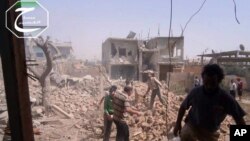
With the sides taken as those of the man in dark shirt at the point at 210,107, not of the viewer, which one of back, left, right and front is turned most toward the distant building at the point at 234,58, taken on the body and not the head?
back

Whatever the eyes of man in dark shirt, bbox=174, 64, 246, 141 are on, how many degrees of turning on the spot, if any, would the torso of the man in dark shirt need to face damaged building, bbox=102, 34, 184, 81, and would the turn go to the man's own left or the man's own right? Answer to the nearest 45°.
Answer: approximately 180°

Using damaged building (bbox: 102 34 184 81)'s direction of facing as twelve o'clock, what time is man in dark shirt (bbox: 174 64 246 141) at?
The man in dark shirt is roughly at 12 o'clock from the damaged building.

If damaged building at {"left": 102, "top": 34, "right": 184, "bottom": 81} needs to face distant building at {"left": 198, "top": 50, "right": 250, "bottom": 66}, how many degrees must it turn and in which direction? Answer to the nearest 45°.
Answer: approximately 45° to its left

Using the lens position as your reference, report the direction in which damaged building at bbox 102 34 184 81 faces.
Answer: facing the viewer

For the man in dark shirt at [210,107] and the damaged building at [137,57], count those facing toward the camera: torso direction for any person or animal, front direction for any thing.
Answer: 2

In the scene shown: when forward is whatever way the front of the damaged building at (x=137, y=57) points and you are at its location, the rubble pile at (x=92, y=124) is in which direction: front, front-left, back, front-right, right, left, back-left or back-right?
front

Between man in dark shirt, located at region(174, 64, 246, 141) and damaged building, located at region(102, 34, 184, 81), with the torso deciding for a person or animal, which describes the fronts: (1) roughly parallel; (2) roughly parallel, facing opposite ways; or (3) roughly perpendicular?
roughly parallel

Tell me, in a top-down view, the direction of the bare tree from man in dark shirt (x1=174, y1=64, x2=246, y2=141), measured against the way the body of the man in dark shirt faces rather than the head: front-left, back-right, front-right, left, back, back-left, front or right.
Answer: back-right

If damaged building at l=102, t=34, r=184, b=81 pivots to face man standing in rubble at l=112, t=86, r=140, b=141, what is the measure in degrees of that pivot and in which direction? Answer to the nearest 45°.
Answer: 0° — it already faces them

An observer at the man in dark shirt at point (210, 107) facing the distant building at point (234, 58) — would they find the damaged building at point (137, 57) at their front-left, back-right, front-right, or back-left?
front-left

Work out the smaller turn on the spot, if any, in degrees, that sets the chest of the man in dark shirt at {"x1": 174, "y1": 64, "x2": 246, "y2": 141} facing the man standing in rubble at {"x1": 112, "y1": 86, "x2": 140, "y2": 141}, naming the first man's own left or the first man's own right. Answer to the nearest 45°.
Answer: approximately 135° to the first man's own right

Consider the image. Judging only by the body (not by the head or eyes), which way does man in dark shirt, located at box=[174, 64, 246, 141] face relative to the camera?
toward the camera

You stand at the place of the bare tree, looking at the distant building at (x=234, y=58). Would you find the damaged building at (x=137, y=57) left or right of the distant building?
left
